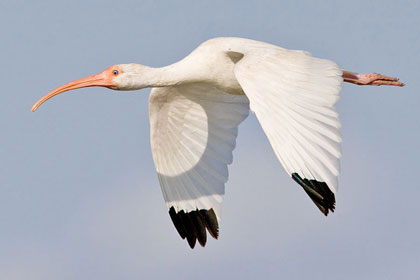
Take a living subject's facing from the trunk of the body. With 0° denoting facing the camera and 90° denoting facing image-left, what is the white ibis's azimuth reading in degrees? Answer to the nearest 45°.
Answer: approximately 90°
